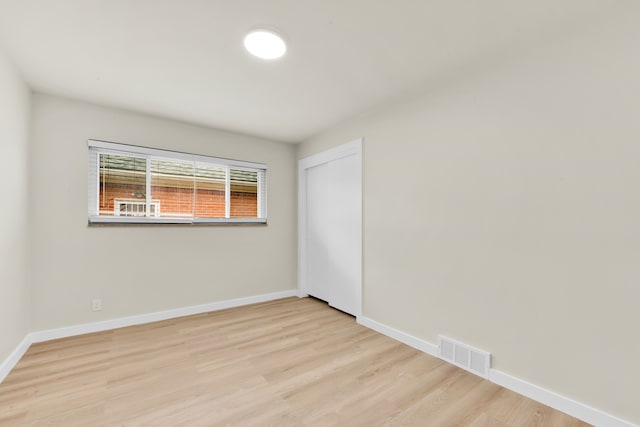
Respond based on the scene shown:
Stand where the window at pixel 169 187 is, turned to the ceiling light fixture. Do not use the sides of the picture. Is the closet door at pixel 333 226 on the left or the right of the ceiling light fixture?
left

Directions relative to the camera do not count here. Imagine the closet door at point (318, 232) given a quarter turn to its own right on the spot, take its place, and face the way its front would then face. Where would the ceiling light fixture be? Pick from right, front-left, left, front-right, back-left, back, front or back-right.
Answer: back-left

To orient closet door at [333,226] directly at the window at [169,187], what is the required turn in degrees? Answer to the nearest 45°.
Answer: approximately 45° to its right

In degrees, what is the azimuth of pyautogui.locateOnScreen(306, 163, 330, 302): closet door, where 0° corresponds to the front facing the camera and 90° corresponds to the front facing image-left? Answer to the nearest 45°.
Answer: approximately 45°

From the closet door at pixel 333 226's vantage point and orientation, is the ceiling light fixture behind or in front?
in front
